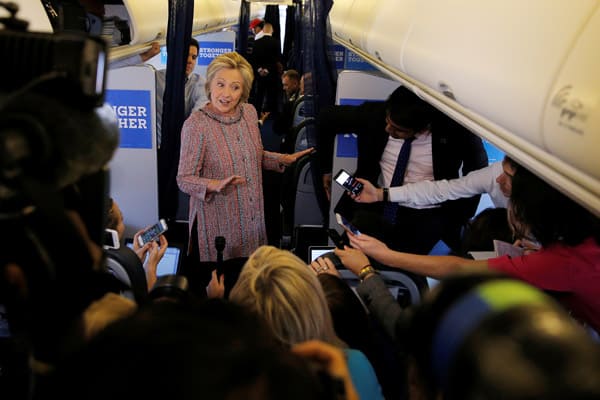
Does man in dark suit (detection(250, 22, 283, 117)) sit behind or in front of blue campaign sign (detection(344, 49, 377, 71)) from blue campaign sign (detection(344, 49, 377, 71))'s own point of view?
behind

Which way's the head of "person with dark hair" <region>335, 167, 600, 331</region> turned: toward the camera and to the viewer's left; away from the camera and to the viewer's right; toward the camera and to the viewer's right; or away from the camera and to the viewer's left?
away from the camera and to the viewer's left

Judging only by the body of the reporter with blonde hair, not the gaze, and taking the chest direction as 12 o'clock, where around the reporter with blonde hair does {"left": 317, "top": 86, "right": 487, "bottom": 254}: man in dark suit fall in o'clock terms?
The man in dark suit is roughly at 2 o'clock from the reporter with blonde hair.

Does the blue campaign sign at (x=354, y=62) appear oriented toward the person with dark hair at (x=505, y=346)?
yes

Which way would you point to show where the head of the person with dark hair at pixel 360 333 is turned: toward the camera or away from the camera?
away from the camera

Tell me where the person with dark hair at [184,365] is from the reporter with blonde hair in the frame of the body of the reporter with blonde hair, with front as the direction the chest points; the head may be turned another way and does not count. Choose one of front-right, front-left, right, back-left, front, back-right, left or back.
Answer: back-left

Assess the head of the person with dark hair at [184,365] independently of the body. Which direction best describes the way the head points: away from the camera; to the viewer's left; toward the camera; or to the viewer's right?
away from the camera

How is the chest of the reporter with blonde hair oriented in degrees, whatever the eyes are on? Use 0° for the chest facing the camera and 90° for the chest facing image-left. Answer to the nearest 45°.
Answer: approximately 135°

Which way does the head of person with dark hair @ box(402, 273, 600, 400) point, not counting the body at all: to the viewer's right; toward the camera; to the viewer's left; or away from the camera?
away from the camera
